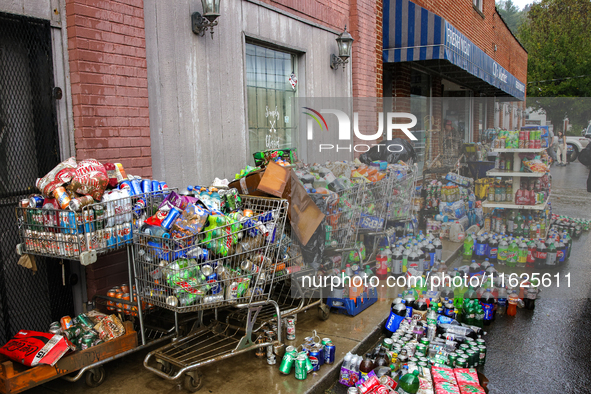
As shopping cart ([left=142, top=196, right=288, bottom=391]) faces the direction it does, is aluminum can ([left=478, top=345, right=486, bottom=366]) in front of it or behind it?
behind

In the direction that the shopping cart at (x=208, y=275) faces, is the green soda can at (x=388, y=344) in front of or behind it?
behind

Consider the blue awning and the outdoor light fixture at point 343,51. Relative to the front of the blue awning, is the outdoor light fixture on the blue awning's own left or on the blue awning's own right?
on the blue awning's own right

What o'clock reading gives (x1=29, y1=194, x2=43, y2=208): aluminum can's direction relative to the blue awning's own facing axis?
The aluminum can is roughly at 2 o'clock from the blue awning.

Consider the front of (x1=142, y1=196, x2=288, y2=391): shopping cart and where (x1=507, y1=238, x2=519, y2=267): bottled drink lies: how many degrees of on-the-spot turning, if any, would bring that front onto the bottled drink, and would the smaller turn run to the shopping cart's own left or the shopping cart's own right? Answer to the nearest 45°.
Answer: approximately 180°

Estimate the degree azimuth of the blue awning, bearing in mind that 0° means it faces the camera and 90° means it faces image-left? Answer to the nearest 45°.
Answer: approximately 315°

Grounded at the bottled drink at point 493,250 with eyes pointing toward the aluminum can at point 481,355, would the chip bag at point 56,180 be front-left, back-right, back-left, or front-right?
front-right

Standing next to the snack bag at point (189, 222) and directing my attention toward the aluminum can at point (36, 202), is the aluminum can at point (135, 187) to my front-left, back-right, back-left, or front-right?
front-right

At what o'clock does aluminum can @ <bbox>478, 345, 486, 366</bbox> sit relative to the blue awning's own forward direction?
The aluminum can is roughly at 3 o'clock from the blue awning.

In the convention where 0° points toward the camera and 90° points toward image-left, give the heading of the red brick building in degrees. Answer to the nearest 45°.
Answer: approximately 315°

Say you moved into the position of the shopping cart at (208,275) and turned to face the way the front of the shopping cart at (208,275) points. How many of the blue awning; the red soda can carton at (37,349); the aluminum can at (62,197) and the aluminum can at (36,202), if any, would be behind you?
1

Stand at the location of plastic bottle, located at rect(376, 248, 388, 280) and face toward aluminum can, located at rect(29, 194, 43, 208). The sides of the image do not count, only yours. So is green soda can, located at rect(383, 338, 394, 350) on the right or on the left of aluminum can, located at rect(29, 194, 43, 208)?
left

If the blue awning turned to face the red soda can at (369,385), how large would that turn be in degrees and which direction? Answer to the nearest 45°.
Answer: approximately 45° to its right

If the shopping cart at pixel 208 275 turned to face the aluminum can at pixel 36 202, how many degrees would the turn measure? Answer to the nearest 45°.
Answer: approximately 45° to its right
